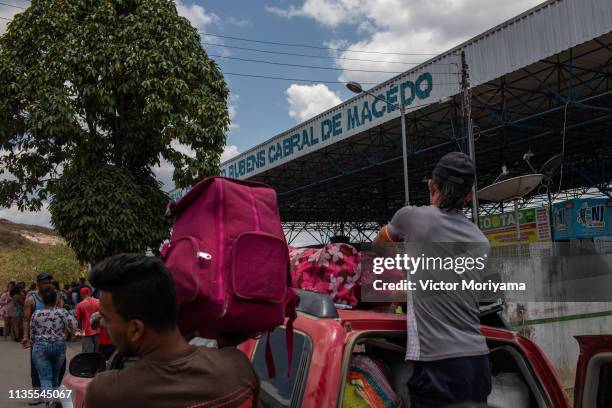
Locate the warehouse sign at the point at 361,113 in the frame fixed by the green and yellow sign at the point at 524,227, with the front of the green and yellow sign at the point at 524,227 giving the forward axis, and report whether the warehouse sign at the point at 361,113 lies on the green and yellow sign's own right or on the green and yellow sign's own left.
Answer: on the green and yellow sign's own right

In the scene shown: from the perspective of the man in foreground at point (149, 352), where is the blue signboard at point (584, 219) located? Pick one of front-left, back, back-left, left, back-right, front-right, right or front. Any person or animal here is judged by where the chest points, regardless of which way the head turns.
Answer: right

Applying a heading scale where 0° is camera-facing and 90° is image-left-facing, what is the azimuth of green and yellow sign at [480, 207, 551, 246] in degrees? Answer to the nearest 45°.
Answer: approximately 0°

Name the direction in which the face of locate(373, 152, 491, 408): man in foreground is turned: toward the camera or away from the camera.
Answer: away from the camera

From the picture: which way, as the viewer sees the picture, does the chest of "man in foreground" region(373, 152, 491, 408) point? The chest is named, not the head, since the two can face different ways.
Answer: away from the camera

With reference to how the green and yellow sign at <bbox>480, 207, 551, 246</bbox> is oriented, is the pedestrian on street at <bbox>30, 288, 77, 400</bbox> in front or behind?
in front
